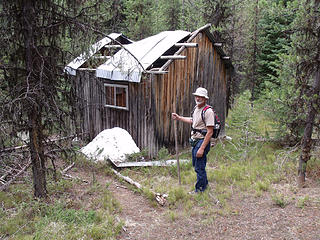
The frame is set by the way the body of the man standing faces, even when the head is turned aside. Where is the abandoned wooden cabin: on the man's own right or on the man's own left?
on the man's own right

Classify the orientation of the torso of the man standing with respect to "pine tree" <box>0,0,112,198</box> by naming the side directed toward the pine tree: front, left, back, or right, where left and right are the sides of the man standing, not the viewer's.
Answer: front

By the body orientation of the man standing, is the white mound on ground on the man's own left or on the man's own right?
on the man's own right

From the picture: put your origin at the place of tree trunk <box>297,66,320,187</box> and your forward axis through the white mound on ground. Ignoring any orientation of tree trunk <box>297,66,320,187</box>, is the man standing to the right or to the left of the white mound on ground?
left

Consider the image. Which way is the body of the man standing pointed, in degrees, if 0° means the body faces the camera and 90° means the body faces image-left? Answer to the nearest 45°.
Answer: approximately 45°

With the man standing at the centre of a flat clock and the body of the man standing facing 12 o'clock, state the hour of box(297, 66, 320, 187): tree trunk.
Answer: The tree trunk is roughly at 7 o'clock from the man standing.

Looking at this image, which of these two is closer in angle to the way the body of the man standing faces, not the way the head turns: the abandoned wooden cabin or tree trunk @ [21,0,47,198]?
the tree trunk
